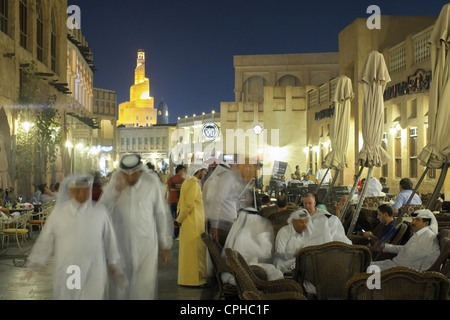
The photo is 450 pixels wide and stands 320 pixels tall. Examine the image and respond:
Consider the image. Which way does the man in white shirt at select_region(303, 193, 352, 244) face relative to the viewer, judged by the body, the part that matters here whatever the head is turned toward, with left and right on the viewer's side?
facing the viewer and to the left of the viewer

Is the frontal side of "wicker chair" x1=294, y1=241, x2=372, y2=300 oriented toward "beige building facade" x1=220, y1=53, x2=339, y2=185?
yes

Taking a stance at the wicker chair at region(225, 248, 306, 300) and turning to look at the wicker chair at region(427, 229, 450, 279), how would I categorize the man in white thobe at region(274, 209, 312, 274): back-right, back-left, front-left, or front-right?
front-left

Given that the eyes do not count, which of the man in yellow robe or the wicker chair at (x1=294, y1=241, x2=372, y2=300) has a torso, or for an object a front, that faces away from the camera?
the wicker chair

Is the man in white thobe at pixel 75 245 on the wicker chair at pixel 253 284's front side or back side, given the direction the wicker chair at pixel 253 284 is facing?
on the back side

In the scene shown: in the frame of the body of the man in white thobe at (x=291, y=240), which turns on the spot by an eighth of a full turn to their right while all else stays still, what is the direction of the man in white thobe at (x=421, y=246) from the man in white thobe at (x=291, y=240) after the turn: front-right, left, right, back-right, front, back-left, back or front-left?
left

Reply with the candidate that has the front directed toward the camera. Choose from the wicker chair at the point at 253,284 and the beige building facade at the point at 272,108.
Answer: the beige building facade

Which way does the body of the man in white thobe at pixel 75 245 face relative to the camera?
toward the camera

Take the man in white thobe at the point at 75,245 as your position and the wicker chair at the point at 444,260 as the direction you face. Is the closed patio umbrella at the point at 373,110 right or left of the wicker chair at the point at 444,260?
left

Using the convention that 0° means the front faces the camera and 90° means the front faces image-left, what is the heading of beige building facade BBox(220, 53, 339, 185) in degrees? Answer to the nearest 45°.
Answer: approximately 0°

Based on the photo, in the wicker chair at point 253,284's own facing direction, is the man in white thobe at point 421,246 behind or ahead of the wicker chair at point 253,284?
ahead

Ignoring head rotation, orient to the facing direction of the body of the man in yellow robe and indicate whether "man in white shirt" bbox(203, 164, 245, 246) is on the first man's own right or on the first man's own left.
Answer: on the first man's own left

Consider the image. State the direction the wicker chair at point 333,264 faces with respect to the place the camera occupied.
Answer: facing away from the viewer

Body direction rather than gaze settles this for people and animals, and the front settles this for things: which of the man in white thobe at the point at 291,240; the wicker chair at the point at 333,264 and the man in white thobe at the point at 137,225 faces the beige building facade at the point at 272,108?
the wicker chair
